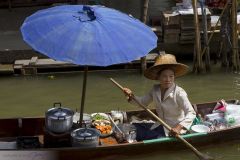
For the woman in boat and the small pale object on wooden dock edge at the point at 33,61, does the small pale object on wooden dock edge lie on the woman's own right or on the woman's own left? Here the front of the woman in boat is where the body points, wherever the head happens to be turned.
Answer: on the woman's own right

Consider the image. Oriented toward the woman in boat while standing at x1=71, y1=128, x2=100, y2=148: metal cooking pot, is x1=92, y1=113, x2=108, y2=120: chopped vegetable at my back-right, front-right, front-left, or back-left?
front-left

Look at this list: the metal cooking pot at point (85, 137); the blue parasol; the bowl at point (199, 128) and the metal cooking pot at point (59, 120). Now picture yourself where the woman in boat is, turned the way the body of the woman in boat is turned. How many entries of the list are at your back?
1

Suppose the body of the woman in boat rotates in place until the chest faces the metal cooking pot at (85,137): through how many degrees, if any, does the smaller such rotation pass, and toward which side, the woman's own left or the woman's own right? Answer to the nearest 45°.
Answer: approximately 45° to the woman's own right

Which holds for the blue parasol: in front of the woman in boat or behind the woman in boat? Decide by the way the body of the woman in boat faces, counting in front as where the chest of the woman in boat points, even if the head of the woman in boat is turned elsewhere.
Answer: in front

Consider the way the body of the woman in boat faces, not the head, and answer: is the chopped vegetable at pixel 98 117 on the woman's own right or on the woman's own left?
on the woman's own right
